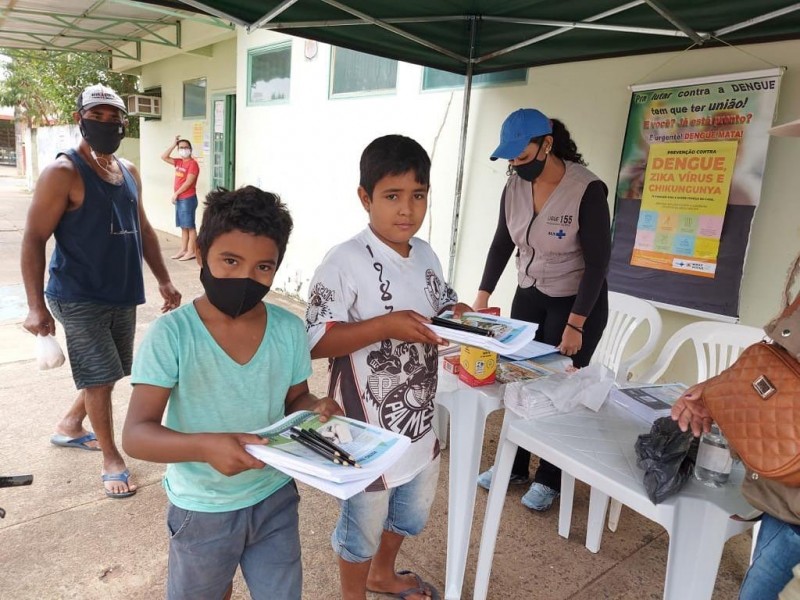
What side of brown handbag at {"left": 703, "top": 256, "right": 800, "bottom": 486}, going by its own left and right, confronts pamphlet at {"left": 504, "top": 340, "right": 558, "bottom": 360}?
right

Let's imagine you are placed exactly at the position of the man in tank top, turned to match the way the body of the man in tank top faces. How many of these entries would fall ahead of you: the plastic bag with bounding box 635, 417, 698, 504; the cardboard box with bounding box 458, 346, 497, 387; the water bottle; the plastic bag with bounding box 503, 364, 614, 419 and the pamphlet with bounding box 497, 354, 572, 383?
5

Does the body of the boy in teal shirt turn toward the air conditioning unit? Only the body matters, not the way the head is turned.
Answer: no

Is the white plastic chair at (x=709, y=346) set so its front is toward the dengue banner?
no

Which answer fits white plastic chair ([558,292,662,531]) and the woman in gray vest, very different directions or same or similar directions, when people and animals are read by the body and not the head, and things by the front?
same or similar directions

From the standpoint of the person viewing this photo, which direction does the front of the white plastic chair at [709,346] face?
facing the viewer and to the left of the viewer

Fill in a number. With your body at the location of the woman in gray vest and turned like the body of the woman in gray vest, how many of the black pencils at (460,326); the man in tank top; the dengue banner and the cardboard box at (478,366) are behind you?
1

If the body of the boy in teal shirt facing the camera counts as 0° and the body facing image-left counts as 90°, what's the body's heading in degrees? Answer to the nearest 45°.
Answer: approximately 315°

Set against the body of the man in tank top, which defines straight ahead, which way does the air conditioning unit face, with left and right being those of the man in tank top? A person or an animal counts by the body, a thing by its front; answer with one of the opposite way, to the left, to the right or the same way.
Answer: the same way

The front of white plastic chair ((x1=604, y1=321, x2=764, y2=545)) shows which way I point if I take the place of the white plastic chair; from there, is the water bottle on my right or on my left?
on my left

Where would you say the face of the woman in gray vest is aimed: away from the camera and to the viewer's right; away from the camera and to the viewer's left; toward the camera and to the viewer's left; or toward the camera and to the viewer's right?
toward the camera and to the viewer's left

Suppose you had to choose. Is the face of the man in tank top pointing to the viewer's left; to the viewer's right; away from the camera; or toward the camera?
toward the camera

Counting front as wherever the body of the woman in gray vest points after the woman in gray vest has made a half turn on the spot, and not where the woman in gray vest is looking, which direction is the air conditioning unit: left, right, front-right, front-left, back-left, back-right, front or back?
left

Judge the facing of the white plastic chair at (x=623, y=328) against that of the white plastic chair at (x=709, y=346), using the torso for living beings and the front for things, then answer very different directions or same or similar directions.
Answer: same or similar directions

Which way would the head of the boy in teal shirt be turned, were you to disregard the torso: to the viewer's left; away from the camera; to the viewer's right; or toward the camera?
toward the camera

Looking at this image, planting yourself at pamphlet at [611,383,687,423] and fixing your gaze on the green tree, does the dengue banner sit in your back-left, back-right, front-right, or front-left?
front-right

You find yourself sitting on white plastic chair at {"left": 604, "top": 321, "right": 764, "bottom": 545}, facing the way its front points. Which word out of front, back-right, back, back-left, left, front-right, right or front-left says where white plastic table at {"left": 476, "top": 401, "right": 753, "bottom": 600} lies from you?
front-left

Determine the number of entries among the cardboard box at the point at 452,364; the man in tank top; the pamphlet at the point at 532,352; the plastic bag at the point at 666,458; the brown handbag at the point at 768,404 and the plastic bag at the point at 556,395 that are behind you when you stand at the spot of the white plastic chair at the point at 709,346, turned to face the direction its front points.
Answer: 0
